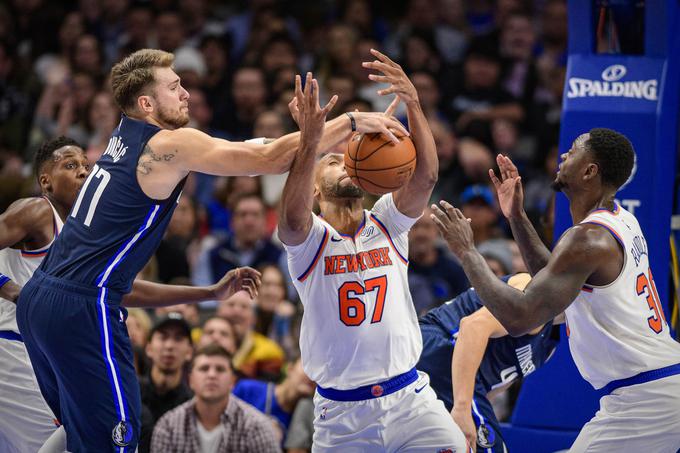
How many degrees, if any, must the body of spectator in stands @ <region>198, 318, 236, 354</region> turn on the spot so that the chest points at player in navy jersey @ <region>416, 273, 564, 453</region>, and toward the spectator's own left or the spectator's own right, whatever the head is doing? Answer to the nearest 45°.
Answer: approximately 45° to the spectator's own left

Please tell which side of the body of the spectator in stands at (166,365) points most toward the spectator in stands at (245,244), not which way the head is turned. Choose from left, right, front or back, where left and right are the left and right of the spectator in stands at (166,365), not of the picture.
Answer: back

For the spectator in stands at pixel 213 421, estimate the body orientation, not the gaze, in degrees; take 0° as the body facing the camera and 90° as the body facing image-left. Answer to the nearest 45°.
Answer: approximately 0°

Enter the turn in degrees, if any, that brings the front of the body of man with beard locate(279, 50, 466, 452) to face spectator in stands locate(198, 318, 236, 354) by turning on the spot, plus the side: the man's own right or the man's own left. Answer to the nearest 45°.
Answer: approximately 180°

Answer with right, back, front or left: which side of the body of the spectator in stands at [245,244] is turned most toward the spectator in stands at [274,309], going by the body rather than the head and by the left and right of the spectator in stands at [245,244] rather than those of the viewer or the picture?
front

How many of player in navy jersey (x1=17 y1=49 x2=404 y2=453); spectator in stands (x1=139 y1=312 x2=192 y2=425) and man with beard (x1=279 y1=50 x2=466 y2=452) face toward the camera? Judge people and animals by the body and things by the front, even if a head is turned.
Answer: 2

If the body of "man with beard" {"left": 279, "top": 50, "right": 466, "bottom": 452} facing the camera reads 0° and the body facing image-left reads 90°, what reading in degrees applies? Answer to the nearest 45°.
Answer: approximately 0°

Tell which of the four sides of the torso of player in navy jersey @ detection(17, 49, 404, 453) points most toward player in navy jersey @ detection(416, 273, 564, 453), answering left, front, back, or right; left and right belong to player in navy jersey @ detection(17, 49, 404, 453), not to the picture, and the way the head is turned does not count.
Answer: front

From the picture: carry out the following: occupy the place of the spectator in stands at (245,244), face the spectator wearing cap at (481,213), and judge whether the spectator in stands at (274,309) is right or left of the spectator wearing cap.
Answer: right
